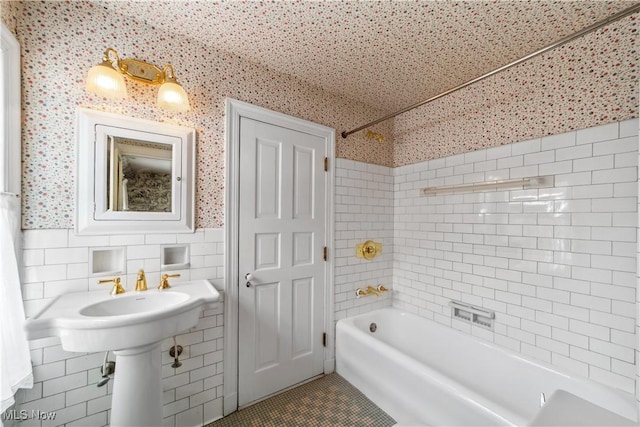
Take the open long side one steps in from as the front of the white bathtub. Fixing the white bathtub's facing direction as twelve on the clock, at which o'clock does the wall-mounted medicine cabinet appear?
The wall-mounted medicine cabinet is roughly at 12 o'clock from the white bathtub.

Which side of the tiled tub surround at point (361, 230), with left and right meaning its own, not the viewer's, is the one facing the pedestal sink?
right

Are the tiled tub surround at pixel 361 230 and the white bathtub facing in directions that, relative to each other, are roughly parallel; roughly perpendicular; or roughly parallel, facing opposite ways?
roughly perpendicular

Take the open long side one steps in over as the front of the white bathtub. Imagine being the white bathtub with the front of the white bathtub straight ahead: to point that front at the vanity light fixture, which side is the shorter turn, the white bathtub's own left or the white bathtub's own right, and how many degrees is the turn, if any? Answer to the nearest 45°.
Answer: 0° — it already faces it

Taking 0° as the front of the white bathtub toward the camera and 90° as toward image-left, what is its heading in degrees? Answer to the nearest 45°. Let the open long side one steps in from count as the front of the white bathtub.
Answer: approximately 45°

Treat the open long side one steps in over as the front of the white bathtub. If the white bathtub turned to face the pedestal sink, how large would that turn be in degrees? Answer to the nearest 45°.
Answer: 0° — it already faces it

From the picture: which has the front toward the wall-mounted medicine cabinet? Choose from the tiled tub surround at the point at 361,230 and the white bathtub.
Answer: the white bathtub
